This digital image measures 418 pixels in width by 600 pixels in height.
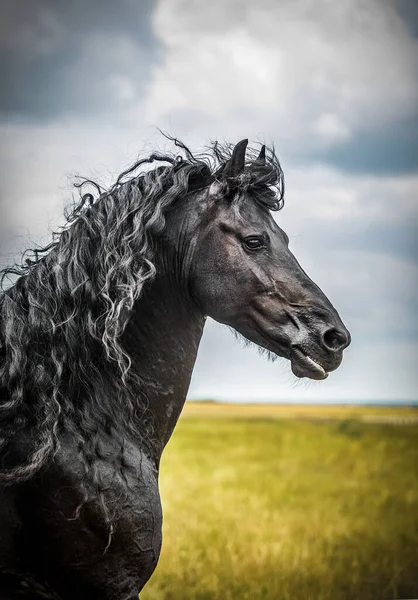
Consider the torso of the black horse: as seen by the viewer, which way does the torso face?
to the viewer's right
